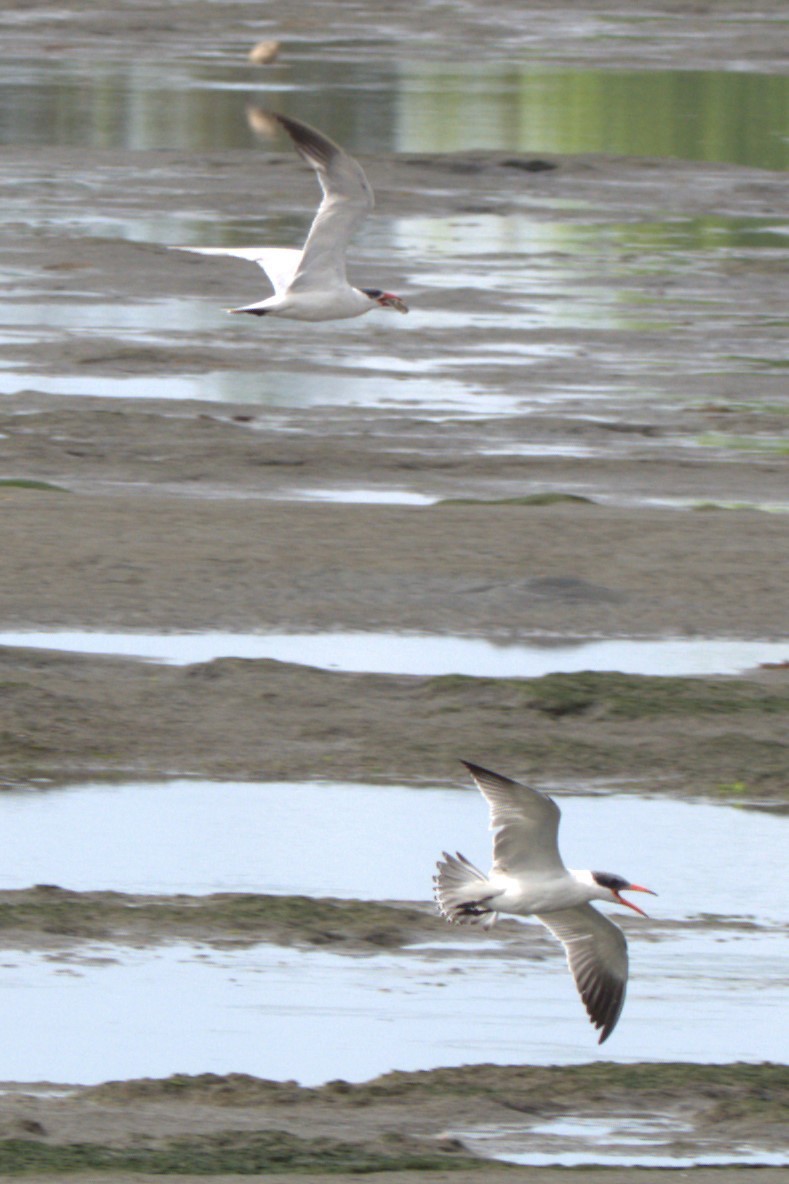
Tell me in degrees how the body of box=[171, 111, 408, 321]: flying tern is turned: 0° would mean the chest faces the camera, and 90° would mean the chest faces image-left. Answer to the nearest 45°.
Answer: approximately 270°

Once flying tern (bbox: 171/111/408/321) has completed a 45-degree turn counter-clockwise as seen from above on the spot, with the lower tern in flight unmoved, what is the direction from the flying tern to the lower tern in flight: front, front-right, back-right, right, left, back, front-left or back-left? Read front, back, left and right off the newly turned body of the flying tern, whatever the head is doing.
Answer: back-right
